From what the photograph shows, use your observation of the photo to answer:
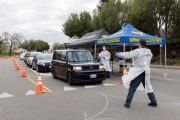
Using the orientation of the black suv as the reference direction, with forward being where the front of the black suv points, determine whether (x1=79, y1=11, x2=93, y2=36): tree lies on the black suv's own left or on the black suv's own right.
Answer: on the black suv's own left

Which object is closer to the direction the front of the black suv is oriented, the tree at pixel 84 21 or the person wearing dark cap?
the person wearing dark cap

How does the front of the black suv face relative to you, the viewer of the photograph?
facing the viewer and to the right of the viewer

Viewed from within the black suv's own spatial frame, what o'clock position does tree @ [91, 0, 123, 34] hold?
The tree is roughly at 8 o'clock from the black suv.

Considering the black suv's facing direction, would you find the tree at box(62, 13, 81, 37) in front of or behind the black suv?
behind

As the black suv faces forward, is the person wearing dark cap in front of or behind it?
in front

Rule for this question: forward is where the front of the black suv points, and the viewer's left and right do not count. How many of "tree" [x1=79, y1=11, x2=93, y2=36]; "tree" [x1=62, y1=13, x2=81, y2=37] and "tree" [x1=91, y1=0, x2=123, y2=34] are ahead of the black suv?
0

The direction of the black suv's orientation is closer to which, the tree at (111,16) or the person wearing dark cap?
the person wearing dark cap
